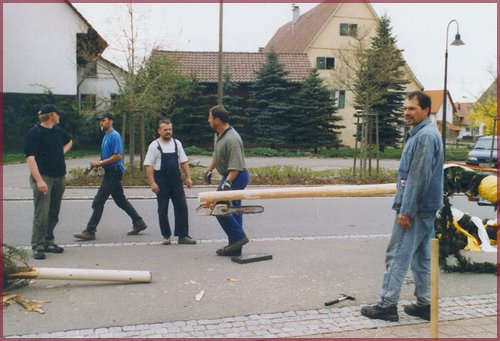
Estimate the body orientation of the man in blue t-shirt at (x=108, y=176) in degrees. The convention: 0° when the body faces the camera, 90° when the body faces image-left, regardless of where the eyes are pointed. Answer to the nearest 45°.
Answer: approximately 90°

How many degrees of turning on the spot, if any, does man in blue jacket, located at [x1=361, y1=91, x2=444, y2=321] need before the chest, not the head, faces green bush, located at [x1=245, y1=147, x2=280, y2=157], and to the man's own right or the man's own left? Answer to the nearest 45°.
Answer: approximately 90° to the man's own right

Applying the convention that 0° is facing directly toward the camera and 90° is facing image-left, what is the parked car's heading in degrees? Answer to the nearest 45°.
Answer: approximately 45°

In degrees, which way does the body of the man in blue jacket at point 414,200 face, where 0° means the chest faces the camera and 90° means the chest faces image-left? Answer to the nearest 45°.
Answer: approximately 90°

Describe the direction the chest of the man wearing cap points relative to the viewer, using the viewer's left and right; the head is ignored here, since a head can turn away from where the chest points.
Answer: facing the viewer and to the right of the viewer

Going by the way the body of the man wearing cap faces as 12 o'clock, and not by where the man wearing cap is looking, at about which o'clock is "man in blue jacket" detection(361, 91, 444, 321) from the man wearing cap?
The man in blue jacket is roughly at 12 o'clock from the man wearing cap.

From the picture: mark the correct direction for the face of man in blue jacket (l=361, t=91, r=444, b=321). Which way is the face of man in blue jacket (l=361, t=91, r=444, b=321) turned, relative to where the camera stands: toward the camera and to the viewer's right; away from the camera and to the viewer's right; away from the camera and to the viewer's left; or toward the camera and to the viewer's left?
toward the camera and to the viewer's left

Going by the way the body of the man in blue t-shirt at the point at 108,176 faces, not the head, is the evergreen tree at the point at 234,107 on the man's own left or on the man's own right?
on the man's own right

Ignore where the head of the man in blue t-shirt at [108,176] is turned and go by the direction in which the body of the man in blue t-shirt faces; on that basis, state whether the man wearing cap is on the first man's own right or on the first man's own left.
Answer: on the first man's own left

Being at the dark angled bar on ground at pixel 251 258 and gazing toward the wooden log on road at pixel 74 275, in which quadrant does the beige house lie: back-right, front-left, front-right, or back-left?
back-right
